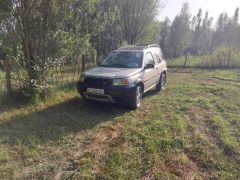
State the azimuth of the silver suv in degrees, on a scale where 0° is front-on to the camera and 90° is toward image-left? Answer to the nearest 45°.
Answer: approximately 45°

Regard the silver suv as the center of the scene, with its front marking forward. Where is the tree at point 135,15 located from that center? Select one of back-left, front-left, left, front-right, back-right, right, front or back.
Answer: back-right

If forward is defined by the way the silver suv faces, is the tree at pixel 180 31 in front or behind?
behind
